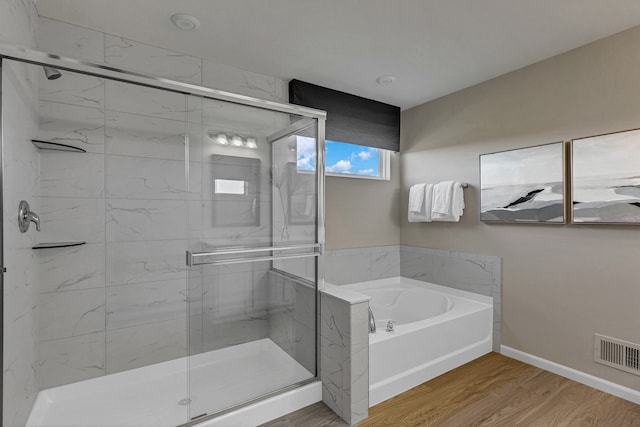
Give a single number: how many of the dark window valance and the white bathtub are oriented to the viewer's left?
0

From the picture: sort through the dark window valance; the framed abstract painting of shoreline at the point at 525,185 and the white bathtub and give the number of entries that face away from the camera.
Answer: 0

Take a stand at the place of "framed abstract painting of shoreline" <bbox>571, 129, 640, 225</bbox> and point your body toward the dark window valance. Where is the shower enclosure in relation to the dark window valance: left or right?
left

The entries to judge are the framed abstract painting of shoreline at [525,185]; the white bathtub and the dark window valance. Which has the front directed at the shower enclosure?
the framed abstract painting of shoreline

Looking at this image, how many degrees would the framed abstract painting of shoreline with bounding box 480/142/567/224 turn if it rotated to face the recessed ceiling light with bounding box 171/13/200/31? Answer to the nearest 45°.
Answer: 0° — it already faces it

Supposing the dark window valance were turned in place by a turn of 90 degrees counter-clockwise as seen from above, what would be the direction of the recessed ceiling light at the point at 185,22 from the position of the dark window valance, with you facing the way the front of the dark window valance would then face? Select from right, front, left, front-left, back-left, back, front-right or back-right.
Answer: back

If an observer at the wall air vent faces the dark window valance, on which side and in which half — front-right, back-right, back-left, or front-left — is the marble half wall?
front-left

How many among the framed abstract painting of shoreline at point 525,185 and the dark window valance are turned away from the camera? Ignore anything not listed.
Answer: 0

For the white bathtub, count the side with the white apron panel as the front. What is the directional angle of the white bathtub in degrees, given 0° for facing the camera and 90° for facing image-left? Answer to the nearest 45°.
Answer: approximately 315°

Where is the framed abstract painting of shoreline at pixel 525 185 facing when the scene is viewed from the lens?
facing the viewer and to the left of the viewer

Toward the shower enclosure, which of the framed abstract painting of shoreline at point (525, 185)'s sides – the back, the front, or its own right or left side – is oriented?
front

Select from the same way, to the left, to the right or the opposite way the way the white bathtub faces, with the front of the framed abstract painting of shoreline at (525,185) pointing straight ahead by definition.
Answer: to the left

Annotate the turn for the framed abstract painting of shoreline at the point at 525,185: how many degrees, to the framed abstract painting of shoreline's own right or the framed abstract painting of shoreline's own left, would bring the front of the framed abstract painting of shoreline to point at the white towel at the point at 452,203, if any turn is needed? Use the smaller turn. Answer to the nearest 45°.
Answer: approximately 45° to the framed abstract painting of shoreline's own right
